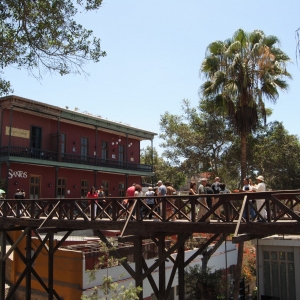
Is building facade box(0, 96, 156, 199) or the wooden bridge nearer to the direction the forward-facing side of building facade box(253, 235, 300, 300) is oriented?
the wooden bridge

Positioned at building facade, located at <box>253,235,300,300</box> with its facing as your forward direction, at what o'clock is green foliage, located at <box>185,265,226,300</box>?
The green foliage is roughly at 3 o'clock from the building facade.

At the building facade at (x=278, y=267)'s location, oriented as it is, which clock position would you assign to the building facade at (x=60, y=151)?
the building facade at (x=60, y=151) is roughly at 4 o'clock from the building facade at (x=278, y=267).

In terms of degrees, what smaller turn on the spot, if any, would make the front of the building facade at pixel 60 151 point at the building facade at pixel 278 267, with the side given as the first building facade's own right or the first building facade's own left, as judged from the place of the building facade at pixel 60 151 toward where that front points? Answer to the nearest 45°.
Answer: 0° — it already faces it

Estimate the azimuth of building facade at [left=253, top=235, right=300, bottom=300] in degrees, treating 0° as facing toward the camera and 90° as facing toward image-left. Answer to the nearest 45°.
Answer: approximately 0°

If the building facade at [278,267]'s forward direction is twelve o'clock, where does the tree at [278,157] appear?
The tree is roughly at 6 o'clock from the building facade.

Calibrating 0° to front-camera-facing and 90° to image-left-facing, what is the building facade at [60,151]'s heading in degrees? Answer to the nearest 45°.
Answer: approximately 315°
